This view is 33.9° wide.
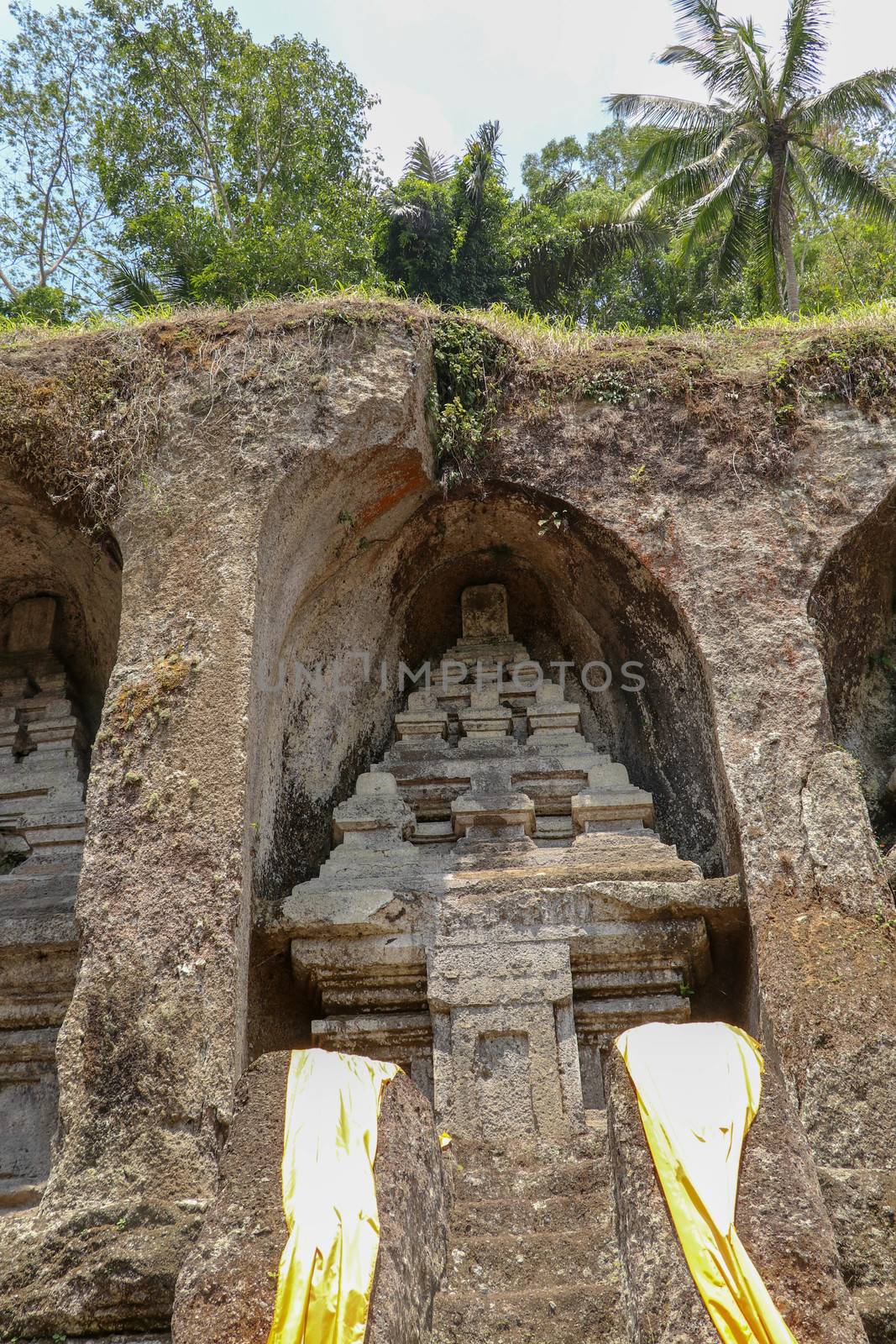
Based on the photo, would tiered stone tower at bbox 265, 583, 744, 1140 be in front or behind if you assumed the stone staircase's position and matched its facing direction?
behind

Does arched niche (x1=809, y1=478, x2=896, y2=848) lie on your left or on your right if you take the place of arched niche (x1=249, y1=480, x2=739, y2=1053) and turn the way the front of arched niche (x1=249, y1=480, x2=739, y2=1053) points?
on your left

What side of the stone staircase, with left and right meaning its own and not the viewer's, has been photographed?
front

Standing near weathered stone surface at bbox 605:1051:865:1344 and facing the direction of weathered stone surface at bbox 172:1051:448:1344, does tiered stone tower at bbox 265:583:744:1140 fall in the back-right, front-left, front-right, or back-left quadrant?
front-right

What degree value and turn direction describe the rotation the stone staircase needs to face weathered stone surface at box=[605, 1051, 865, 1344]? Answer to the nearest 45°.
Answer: approximately 45° to its left

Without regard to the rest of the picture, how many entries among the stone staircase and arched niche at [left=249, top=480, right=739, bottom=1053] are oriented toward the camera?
2

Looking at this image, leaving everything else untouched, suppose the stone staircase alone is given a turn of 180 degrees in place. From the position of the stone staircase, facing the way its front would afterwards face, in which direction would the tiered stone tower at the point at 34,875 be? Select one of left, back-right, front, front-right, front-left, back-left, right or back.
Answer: front-left

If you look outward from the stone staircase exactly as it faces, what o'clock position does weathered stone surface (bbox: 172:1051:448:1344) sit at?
The weathered stone surface is roughly at 2 o'clock from the stone staircase.

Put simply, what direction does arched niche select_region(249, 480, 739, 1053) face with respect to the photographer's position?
facing the viewer
